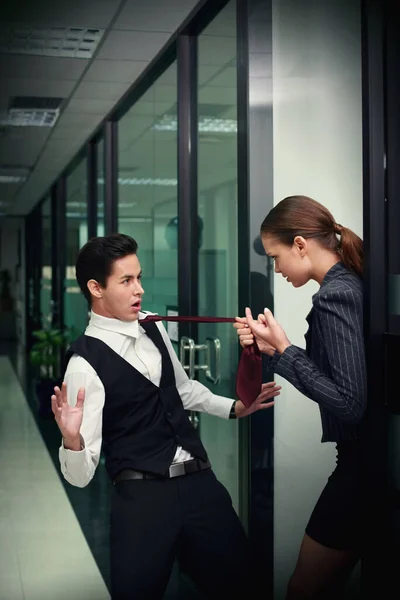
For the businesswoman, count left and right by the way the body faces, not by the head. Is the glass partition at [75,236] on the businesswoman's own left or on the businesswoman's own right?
on the businesswoman's own right

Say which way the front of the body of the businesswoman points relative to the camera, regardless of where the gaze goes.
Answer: to the viewer's left

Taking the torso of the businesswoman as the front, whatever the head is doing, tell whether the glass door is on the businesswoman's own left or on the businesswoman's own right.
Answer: on the businesswoman's own right

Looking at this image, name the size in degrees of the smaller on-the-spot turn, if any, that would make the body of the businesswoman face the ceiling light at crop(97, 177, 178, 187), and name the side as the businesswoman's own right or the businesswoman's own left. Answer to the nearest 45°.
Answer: approximately 90° to the businesswoman's own right
